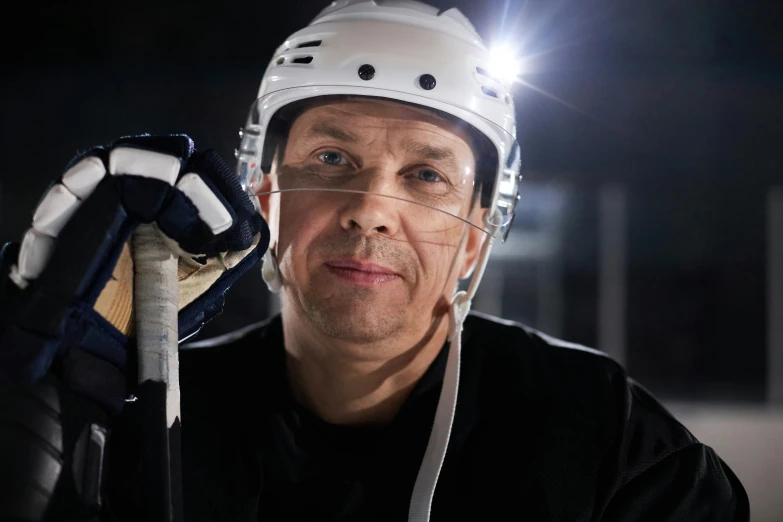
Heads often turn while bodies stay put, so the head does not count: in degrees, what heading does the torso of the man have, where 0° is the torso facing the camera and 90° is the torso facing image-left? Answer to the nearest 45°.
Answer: approximately 0°
